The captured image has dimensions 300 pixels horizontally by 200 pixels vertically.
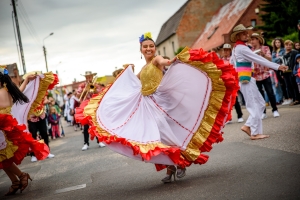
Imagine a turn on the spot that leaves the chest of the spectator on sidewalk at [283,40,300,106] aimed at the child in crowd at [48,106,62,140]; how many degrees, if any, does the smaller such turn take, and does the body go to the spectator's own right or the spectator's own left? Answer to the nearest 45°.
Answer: approximately 45° to the spectator's own right

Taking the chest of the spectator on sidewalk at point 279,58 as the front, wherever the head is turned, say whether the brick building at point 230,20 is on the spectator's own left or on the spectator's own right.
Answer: on the spectator's own right

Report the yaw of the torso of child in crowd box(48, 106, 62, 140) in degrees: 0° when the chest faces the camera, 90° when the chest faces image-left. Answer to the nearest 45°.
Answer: approximately 315°

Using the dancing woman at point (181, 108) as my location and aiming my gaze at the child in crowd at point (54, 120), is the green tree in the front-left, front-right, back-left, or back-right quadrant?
front-right

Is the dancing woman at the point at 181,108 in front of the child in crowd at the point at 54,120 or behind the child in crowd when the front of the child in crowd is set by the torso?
in front

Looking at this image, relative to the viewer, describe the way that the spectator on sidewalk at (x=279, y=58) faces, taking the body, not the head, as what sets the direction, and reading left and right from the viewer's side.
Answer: facing the viewer and to the left of the viewer

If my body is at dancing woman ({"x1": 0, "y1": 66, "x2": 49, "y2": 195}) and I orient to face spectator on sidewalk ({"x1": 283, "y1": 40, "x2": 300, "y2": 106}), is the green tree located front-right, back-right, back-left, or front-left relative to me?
front-left

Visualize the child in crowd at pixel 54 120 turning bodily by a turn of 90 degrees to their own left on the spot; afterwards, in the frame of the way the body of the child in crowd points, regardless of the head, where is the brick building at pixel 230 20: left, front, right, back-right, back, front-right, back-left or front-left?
front

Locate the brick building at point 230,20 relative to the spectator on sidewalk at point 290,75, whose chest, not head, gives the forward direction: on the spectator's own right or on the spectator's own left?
on the spectator's own right

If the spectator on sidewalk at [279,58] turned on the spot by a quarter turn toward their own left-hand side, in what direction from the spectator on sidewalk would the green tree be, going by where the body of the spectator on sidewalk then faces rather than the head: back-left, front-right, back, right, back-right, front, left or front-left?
back-left
